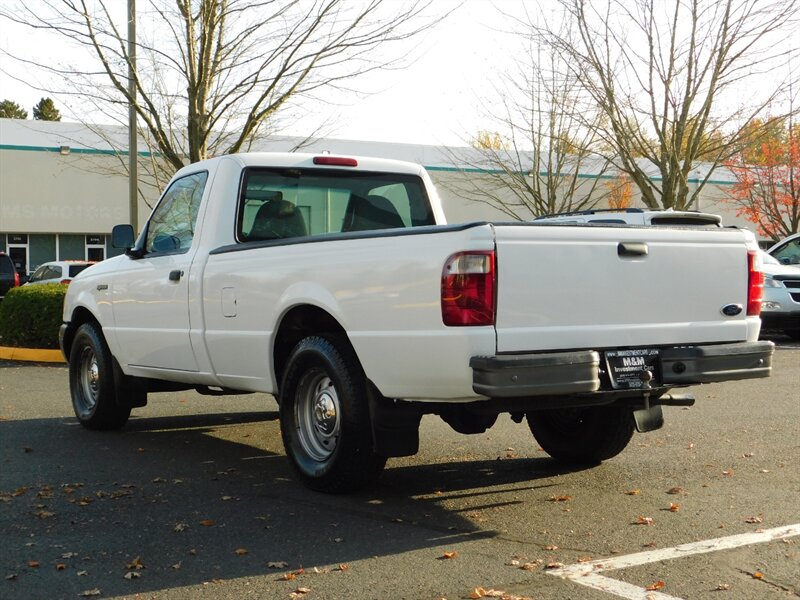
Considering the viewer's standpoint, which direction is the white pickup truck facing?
facing away from the viewer and to the left of the viewer

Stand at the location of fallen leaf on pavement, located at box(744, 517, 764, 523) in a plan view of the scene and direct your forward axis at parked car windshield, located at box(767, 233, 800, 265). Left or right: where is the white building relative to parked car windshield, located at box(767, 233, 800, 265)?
left

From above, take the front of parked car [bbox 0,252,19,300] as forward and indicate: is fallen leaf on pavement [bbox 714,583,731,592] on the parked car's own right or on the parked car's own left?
on the parked car's own left

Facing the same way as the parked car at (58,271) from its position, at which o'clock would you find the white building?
The white building is roughly at 3 o'clock from the parked car.

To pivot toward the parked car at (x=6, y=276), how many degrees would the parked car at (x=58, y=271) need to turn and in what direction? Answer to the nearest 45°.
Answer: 0° — it already faces it

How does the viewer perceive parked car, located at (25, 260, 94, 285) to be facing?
facing to the left of the viewer

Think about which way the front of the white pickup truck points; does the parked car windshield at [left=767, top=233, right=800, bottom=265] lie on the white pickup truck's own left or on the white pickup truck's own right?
on the white pickup truck's own right

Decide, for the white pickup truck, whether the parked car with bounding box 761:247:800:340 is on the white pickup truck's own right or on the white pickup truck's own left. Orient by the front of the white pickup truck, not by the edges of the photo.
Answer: on the white pickup truck's own right
